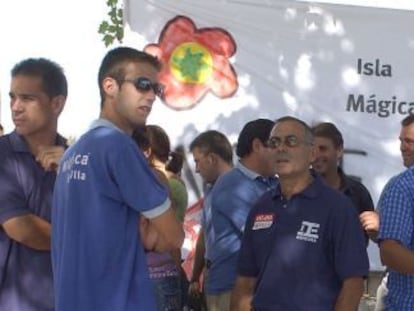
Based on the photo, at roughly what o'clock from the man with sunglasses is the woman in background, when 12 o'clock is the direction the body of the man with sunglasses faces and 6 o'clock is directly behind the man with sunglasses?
The woman in background is roughly at 11 o'clock from the man with sunglasses.

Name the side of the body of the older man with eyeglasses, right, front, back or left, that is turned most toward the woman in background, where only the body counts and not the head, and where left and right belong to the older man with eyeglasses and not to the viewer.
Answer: right

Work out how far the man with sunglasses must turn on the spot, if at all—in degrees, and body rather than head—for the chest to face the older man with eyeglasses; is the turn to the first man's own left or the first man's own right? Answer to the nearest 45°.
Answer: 0° — they already face them

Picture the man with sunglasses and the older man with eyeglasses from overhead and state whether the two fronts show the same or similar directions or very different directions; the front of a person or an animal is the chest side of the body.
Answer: very different directions

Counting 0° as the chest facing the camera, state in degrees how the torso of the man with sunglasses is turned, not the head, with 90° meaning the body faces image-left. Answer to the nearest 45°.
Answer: approximately 225°

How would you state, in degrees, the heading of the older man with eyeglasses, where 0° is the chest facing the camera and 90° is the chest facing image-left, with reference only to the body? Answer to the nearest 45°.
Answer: approximately 45°

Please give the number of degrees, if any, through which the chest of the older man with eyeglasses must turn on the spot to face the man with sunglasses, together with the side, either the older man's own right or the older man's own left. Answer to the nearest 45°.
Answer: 0° — they already face them
